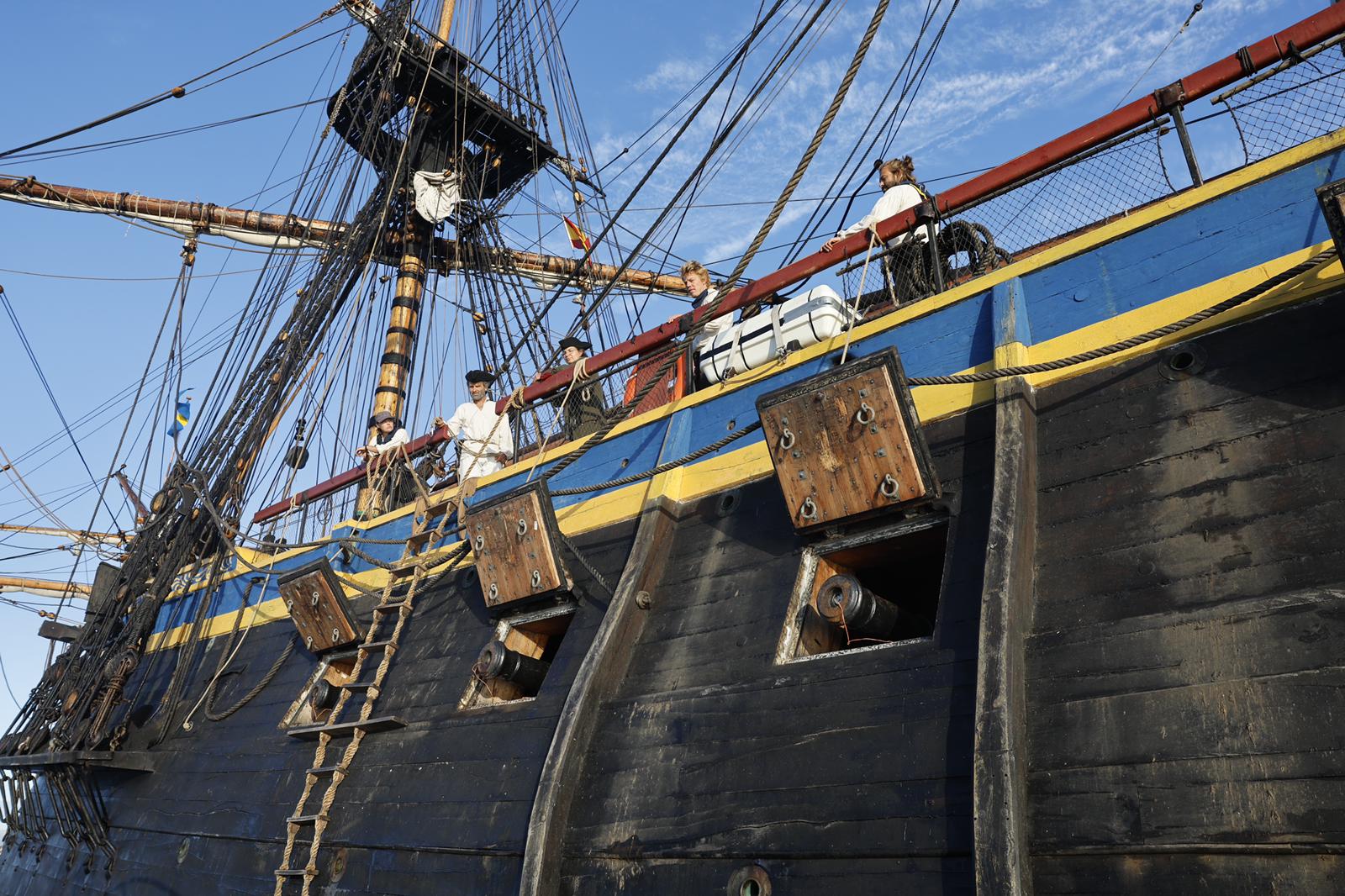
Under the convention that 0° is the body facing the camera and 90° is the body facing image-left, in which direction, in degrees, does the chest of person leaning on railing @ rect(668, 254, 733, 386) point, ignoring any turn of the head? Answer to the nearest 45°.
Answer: approximately 45°

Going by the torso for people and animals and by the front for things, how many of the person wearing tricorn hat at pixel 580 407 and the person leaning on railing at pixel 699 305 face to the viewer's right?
0

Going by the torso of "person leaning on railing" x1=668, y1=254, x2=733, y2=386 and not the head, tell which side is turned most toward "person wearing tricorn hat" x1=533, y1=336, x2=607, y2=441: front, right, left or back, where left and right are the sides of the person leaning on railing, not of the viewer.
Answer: right

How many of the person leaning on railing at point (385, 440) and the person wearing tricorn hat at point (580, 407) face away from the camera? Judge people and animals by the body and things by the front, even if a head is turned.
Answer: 0

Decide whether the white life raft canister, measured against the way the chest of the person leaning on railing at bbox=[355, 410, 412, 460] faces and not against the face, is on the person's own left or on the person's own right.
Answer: on the person's own left

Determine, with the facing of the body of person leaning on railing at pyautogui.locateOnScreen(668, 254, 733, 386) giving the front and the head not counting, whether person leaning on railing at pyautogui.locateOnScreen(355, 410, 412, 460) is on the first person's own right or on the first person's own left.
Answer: on the first person's own right
